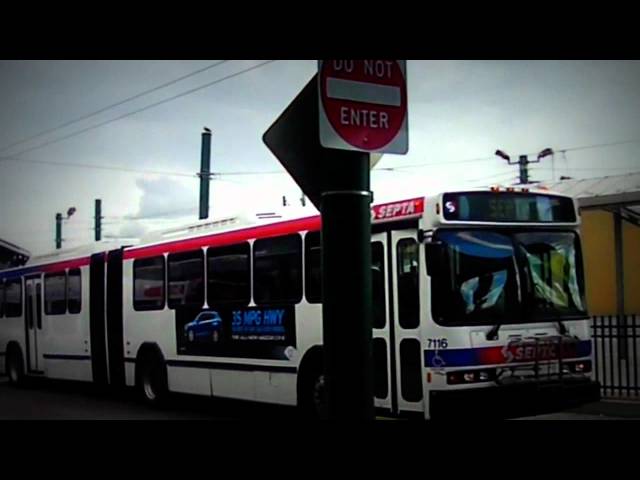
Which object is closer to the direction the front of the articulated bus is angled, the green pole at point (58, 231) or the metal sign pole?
the metal sign pole

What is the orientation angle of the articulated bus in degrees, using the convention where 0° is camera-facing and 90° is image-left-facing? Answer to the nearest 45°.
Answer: approximately 315°

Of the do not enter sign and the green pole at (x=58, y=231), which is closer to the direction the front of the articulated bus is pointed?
the do not enter sign

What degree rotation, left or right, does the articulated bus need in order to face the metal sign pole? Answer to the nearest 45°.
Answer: approximately 45° to its right

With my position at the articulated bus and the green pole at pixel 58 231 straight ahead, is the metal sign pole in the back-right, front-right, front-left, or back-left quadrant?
back-left

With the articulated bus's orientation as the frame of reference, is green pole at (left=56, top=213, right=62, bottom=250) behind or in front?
behind
